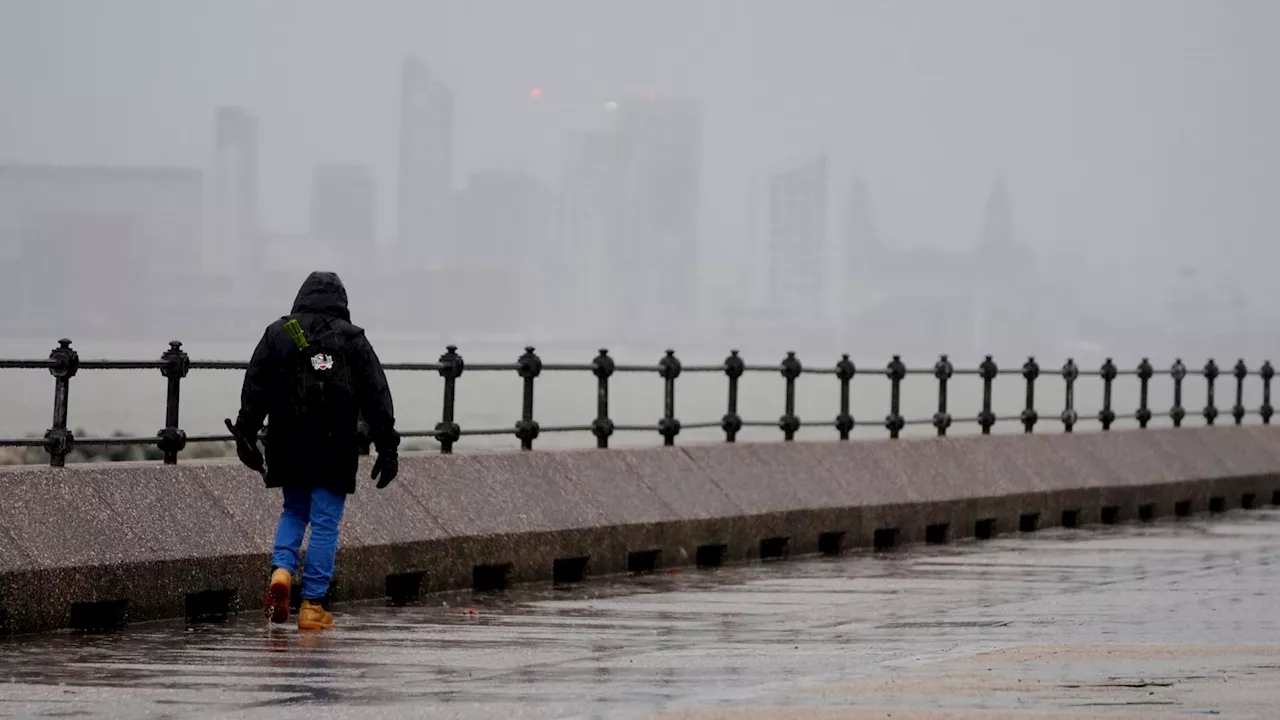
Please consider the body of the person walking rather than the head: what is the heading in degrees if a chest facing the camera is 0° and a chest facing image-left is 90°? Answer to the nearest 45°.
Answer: approximately 180°

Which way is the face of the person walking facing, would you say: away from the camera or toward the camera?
away from the camera
